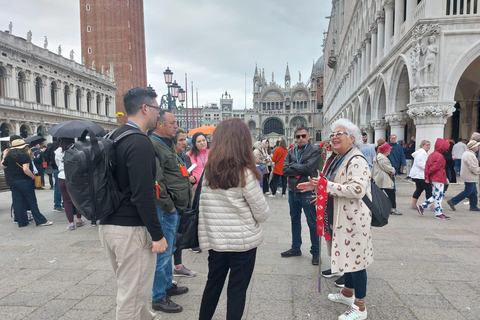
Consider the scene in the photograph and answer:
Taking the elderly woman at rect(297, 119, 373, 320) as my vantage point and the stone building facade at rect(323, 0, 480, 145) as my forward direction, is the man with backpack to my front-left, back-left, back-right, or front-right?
back-left

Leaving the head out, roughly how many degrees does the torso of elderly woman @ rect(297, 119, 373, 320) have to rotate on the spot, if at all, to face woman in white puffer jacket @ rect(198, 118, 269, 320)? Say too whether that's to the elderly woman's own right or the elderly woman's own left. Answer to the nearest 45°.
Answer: approximately 45° to the elderly woman's own left

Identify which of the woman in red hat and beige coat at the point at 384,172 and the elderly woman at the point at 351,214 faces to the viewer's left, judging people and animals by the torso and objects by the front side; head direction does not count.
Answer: the elderly woman at the point at 351,214

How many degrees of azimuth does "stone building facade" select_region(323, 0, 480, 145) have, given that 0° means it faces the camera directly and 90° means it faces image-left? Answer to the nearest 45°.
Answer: approximately 45°

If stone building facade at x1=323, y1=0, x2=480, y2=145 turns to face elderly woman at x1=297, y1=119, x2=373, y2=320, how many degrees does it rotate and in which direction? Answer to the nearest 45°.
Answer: approximately 45° to its left

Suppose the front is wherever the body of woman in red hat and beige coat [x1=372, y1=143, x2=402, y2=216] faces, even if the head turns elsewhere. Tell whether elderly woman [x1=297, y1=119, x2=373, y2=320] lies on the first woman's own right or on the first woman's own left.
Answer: on the first woman's own right

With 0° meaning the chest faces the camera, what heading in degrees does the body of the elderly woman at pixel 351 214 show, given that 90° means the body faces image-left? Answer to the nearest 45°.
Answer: approximately 90°

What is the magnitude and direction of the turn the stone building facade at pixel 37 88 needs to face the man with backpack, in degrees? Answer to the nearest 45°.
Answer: approximately 45° to its right

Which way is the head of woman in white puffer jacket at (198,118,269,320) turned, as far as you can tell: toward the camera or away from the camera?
away from the camera
